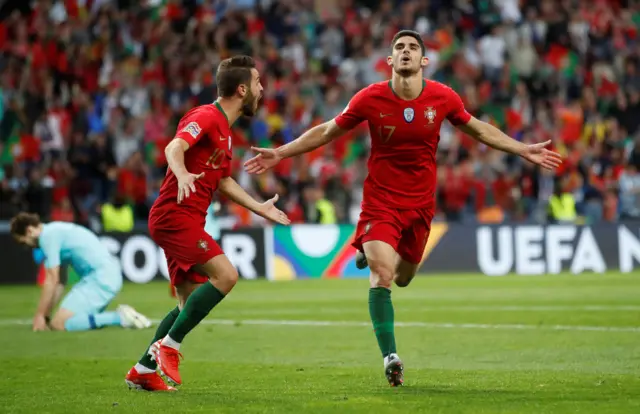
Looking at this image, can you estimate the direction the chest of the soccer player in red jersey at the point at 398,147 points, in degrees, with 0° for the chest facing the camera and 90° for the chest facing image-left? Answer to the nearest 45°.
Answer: approximately 0°

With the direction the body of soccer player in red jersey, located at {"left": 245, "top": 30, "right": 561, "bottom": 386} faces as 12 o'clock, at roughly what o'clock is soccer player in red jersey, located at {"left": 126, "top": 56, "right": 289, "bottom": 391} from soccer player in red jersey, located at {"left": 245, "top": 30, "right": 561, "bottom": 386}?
soccer player in red jersey, located at {"left": 126, "top": 56, "right": 289, "bottom": 391} is roughly at 2 o'clock from soccer player in red jersey, located at {"left": 245, "top": 30, "right": 561, "bottom": 386}.

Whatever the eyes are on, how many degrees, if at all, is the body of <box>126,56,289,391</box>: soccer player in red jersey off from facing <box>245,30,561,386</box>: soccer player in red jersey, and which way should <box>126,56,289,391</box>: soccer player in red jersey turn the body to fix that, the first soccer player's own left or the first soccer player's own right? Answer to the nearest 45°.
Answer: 0° — they already face them

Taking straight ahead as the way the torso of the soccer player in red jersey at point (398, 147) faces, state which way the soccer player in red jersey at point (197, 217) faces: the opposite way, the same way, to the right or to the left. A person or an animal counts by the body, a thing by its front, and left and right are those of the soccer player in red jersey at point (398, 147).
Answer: to the left

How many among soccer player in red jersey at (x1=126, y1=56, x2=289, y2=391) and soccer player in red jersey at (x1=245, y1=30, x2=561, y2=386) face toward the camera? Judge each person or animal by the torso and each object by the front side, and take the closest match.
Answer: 1

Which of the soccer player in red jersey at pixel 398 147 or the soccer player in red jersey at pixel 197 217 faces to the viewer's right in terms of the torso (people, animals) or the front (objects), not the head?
the soccer player in red jersey at pixel 197 217

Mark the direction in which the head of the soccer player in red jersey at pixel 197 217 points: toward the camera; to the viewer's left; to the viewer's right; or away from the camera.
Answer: to the viewer's right

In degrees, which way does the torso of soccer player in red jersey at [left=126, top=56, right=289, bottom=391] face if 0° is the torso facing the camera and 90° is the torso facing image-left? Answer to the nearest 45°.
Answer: approximately 270°
